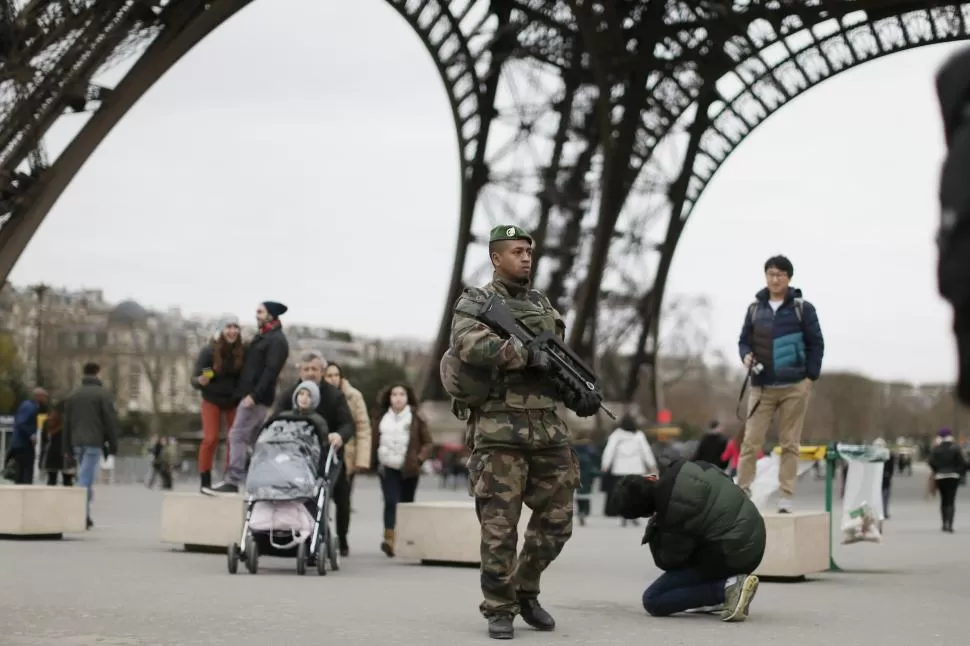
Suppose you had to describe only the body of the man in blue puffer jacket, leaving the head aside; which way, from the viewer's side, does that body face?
toward the camera

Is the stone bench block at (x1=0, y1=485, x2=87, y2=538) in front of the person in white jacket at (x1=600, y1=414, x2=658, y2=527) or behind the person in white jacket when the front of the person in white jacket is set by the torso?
behind

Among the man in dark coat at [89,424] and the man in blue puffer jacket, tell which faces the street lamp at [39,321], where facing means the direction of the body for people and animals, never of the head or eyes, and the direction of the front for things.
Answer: the man in dark coat

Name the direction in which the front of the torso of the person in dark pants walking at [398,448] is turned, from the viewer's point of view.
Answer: toward the camera

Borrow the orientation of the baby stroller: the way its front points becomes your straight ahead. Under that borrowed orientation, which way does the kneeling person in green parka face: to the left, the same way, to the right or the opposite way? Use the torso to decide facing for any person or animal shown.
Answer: to the right

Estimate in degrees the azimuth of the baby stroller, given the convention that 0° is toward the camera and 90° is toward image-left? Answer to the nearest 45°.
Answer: approximately 0°

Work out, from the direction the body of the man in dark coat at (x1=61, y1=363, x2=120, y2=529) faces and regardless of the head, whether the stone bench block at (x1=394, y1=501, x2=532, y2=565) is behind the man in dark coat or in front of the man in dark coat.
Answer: behind

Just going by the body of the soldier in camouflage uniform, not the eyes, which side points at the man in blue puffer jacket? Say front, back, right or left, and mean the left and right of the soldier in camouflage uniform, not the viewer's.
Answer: left

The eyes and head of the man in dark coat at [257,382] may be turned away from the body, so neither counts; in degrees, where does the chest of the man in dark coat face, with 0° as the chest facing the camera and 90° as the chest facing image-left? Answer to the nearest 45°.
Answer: approximately 90°

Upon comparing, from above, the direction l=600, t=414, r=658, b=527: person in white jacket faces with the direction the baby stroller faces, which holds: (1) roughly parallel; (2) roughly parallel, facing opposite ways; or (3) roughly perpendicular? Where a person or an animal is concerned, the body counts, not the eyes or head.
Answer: roughly parallel, facing opposite ways

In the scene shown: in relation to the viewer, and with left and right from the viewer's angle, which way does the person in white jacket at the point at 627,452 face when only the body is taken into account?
facing away from the viewer

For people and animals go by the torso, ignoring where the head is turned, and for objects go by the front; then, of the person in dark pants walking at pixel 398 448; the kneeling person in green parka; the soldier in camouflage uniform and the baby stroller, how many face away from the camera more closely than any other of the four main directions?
0

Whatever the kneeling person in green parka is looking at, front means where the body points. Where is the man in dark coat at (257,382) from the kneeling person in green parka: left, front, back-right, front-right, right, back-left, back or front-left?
front-right

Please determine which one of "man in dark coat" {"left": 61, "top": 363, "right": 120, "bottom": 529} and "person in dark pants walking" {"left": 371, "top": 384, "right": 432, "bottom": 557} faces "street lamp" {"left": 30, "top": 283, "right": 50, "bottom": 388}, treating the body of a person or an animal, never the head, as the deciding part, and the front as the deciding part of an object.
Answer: the man in dark coat

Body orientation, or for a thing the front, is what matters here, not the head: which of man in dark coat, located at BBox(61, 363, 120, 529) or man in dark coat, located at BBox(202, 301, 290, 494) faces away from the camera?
man in dark coat, located at BBox(61, 363, 120, 529)

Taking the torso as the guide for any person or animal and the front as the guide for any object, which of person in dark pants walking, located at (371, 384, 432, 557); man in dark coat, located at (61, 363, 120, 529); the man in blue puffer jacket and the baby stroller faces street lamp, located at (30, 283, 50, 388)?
the man in dark coat

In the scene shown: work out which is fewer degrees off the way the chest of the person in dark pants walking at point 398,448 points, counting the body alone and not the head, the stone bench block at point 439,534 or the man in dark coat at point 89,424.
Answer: the stone bench block

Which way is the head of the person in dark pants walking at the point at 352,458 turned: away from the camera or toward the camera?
toward the camera

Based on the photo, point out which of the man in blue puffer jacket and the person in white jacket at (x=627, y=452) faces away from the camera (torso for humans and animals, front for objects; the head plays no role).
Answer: the person in white jacket
